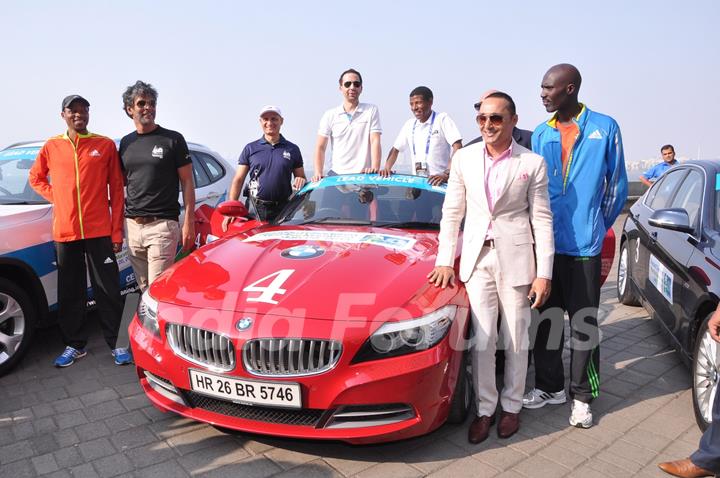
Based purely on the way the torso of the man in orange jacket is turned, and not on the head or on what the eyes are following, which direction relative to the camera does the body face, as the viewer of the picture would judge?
toward the camera

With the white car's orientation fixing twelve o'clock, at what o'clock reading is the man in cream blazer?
The man in cream blazer is roughly at 9 o'clock from the white car.

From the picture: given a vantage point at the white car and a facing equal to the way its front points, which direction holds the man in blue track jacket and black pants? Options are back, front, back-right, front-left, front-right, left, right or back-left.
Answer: left

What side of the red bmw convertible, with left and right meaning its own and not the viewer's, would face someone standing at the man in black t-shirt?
right

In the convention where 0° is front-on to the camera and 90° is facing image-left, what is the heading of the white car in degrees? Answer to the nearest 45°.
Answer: approximately 45°

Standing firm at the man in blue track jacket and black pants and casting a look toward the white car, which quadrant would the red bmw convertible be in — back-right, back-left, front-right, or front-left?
front-left

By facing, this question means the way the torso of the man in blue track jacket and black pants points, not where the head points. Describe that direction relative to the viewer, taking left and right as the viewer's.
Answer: facing the viewer and to the left of the viewer

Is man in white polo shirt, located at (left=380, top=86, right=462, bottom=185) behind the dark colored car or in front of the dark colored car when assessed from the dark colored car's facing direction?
behind

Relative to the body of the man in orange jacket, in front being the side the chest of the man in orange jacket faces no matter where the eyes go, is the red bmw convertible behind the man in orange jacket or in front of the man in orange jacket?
in front

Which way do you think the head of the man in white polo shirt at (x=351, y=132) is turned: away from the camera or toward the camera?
toward the camera

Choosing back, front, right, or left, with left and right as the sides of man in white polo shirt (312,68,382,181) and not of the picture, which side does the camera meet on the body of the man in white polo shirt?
front

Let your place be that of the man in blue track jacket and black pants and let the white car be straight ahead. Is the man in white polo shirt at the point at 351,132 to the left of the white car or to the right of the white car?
right

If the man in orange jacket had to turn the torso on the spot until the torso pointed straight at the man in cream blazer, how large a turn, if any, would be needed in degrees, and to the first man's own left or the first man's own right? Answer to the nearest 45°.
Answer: approximately 45° to the first man's own left

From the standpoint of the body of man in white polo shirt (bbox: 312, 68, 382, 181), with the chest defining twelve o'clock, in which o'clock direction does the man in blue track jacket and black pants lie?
The man in blue track jacket and black pants is roughly at 11 o'clock from the man in white polo shirt.

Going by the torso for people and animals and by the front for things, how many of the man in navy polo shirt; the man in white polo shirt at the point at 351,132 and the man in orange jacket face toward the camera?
3
